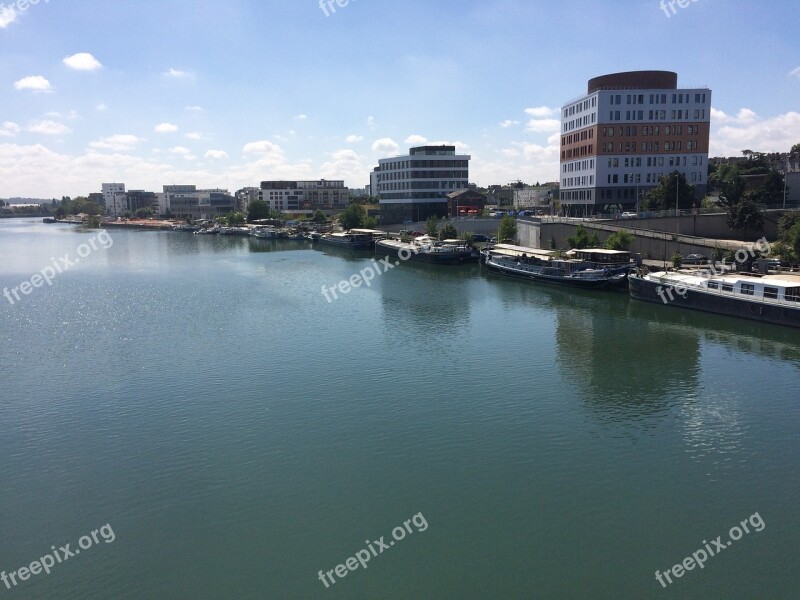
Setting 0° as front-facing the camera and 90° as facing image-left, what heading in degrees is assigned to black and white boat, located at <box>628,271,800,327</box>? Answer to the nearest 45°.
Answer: approximately 135°
